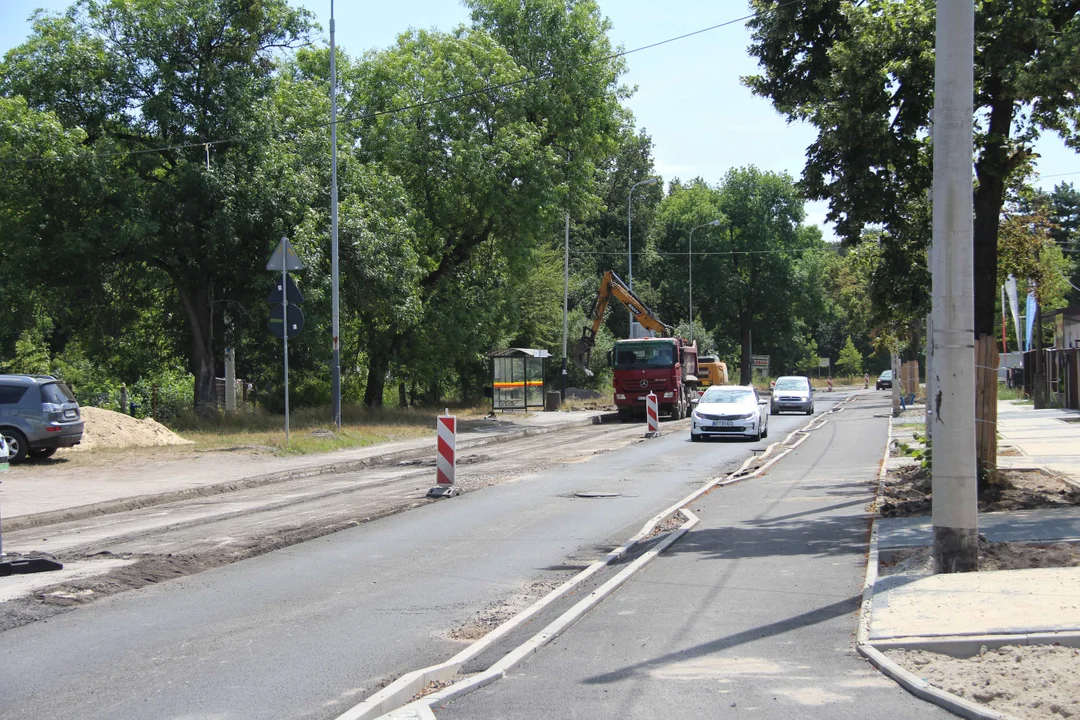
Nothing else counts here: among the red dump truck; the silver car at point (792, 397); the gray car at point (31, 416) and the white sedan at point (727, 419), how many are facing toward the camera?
3

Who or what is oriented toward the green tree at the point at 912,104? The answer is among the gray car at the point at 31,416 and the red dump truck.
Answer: the red dump truck

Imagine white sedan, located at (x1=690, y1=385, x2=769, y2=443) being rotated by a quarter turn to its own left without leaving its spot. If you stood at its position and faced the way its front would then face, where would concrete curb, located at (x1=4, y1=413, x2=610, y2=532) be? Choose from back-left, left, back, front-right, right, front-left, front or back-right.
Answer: back-right

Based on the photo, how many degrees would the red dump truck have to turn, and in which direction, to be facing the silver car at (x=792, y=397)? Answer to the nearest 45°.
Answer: approximately 135° to its left

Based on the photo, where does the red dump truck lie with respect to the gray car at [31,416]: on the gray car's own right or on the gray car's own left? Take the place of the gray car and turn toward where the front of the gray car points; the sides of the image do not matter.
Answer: on the gray car's own right

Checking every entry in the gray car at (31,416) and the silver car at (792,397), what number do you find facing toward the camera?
1

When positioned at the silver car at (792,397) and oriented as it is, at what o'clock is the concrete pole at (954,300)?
The concrete pole is roughly at 12 o'clock from the silver car.

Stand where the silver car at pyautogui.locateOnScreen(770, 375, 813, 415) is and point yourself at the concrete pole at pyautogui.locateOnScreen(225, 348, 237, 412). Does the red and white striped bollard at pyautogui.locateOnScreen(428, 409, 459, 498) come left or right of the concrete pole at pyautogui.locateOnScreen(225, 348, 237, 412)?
left

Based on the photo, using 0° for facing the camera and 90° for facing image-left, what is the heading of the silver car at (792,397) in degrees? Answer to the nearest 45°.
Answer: approximately 0°

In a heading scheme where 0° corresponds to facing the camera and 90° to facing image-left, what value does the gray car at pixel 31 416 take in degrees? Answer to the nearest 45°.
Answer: approximately 135°

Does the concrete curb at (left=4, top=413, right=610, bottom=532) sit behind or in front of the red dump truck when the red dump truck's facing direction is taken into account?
in front

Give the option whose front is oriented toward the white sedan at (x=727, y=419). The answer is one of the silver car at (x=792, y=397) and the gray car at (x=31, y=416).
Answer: the silver car at (x=792, y=397)

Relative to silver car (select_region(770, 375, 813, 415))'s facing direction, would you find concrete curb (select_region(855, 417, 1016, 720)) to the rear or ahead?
ahead
